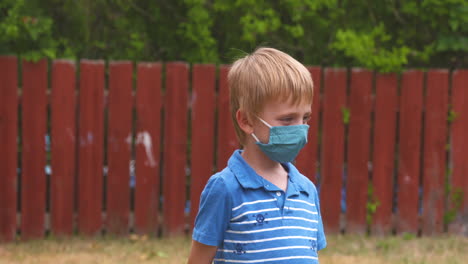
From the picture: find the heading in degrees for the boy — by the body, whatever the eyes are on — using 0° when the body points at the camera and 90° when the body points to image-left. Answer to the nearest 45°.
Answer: approximately 315°

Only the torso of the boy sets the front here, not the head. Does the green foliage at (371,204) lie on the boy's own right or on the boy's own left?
on the boy's own left

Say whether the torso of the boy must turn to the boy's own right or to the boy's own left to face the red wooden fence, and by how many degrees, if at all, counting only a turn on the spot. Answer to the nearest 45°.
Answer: approximately 135° to the boy's own left

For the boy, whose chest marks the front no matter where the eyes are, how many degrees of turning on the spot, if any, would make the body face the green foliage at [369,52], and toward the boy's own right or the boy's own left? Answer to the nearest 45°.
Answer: approximately 135° to the boy's own left

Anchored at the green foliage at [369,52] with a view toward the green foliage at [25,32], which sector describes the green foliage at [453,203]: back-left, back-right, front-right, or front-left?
back-left

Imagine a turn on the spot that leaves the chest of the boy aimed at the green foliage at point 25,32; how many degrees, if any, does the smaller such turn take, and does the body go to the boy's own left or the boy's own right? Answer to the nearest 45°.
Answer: approximately 180°
